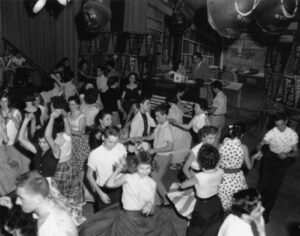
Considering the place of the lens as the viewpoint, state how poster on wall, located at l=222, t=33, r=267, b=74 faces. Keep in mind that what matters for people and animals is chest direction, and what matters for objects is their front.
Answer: facing the viewer

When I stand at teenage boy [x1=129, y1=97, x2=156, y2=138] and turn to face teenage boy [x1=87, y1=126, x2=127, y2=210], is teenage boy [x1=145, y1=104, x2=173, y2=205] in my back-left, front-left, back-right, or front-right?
front-left

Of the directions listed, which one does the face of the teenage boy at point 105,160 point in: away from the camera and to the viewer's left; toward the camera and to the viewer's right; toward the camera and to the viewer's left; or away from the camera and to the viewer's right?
toward the camera and to the viewer's right

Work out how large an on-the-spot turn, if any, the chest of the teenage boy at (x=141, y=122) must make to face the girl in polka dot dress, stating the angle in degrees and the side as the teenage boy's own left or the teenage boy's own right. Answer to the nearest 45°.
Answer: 0° — they already face them

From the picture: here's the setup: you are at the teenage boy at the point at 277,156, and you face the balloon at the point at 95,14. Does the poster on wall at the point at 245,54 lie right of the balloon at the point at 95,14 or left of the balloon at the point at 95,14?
right

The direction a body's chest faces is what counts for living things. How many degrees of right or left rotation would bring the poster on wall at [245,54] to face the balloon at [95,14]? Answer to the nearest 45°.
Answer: approximately 45° to its right

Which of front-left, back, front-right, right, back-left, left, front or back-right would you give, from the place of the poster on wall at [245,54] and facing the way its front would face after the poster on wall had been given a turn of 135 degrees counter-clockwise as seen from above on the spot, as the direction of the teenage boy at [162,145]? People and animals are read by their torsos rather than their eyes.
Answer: back-right

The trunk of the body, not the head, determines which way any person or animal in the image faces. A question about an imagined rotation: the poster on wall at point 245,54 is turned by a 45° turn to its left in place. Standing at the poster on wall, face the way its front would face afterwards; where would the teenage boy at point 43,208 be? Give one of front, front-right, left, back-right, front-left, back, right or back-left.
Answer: front-right

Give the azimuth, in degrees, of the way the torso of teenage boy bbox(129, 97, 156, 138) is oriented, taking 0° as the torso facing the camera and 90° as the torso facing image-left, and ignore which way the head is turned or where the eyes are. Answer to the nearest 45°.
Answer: approximately 315°

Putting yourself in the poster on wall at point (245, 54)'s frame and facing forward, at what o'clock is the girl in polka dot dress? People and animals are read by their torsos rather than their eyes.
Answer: The girl in polka dot dress is roughly at 12 o'clock from the poster on wall.
